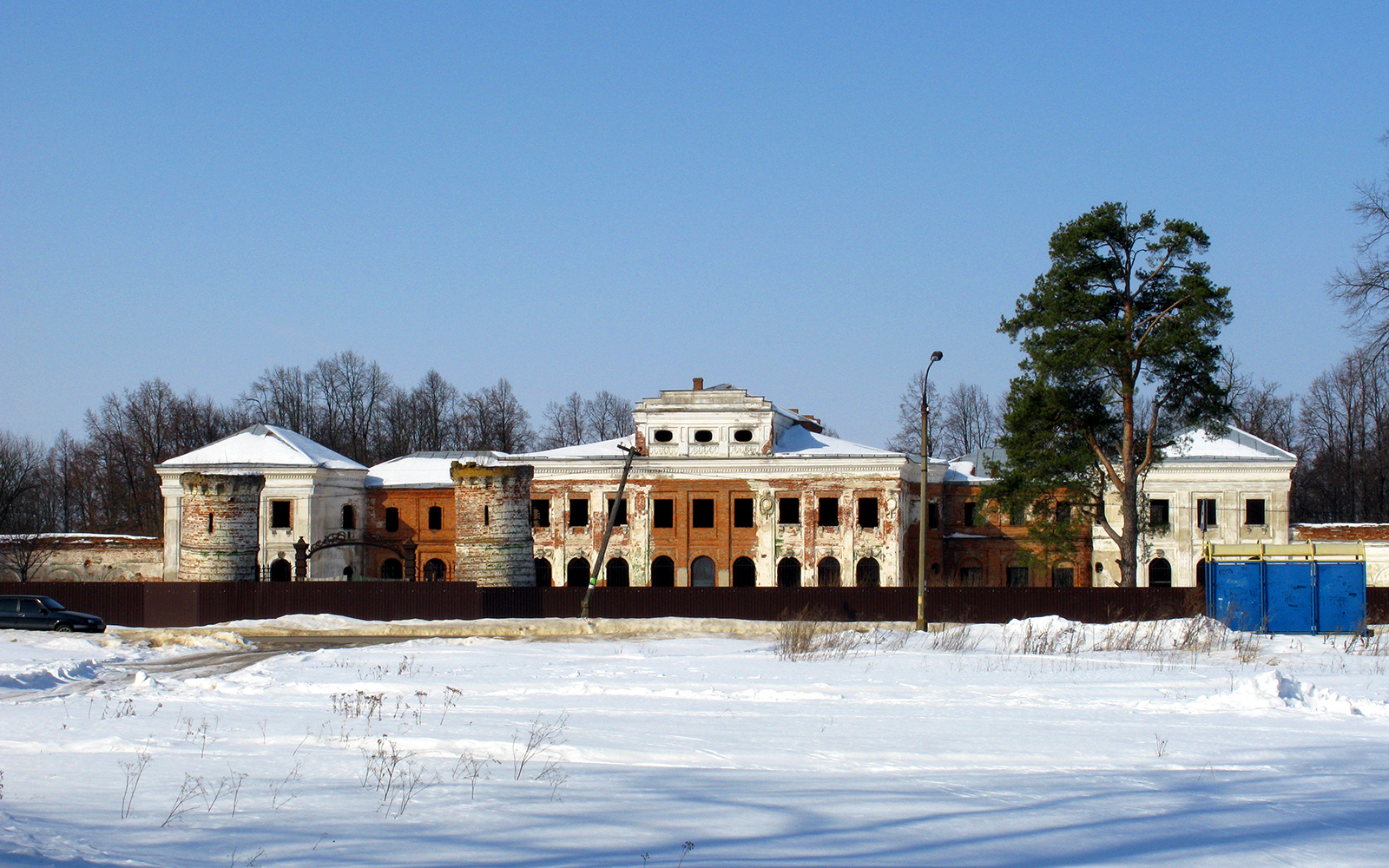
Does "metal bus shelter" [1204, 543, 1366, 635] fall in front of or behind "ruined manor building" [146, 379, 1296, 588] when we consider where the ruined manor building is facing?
in front

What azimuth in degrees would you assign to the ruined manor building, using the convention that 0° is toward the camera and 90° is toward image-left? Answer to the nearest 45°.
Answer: approximately 0°

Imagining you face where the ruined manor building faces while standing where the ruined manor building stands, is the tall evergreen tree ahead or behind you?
ahead

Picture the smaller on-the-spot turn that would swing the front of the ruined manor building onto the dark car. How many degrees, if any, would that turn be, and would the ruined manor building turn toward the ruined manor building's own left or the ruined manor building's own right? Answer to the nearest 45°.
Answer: approximately 45° to the ruined manor building's own right
